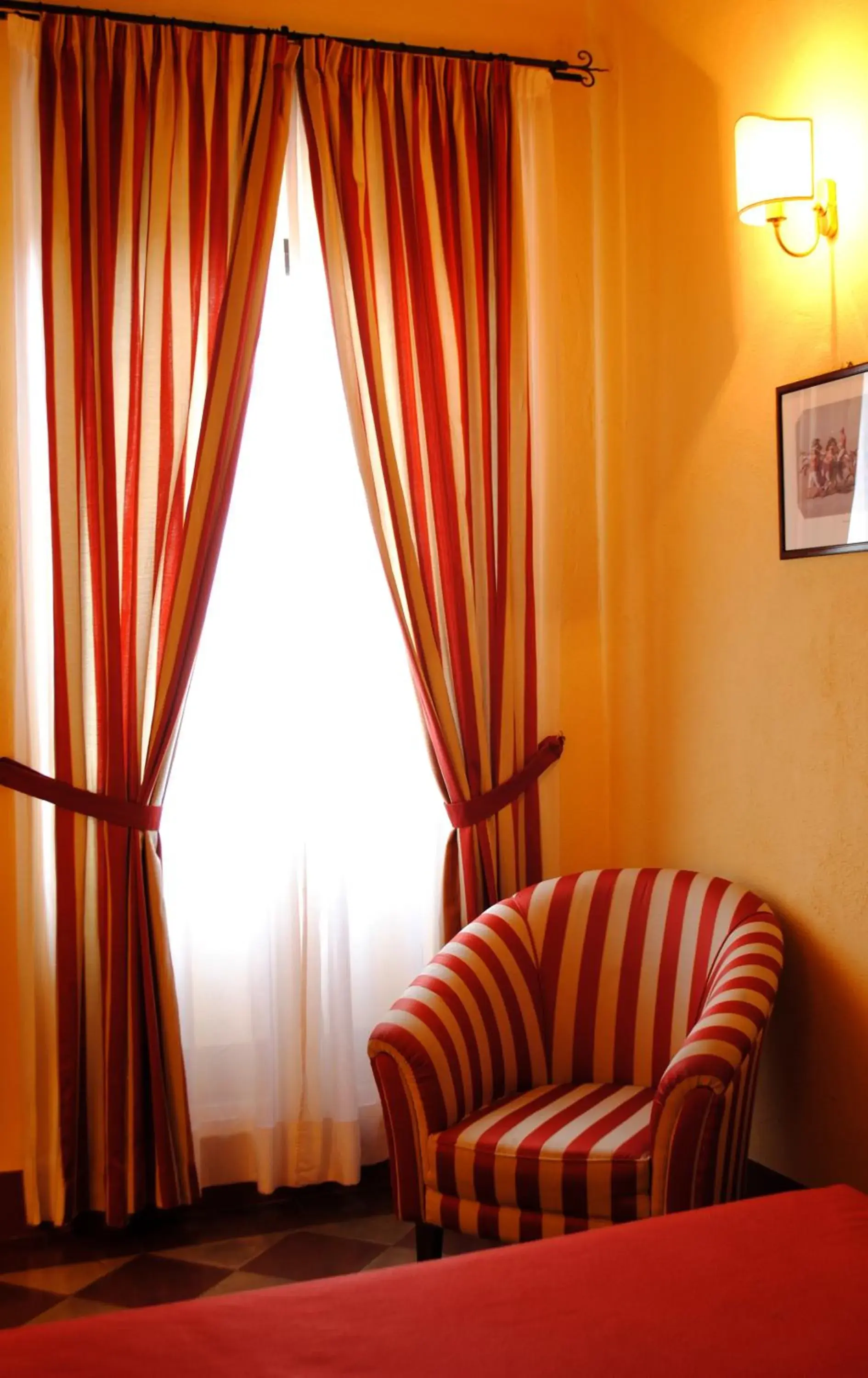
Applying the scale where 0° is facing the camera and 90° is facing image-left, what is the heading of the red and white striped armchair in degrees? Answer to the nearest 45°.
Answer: approximately 45°

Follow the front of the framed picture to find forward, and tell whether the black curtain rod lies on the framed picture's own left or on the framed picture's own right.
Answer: on the framed picture's own right

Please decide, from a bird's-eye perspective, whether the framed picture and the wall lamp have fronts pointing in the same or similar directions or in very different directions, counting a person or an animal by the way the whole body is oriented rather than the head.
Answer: same or similar directions

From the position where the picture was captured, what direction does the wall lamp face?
facing the viewer and to the left of the viewer

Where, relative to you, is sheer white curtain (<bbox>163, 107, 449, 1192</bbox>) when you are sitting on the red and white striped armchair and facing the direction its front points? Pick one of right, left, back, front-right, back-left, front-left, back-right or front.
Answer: right

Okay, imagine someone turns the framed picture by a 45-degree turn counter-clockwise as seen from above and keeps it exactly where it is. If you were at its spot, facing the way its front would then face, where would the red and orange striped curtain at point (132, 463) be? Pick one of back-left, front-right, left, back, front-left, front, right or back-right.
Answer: right

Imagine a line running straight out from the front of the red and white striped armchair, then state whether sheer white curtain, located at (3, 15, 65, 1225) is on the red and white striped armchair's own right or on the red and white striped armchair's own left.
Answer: on the red and white striped armchair's own right

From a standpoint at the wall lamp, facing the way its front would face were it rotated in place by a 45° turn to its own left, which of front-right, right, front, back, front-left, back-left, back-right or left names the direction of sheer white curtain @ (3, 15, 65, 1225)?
right

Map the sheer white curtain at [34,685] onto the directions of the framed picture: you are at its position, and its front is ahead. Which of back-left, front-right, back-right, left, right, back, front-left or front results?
front-right
